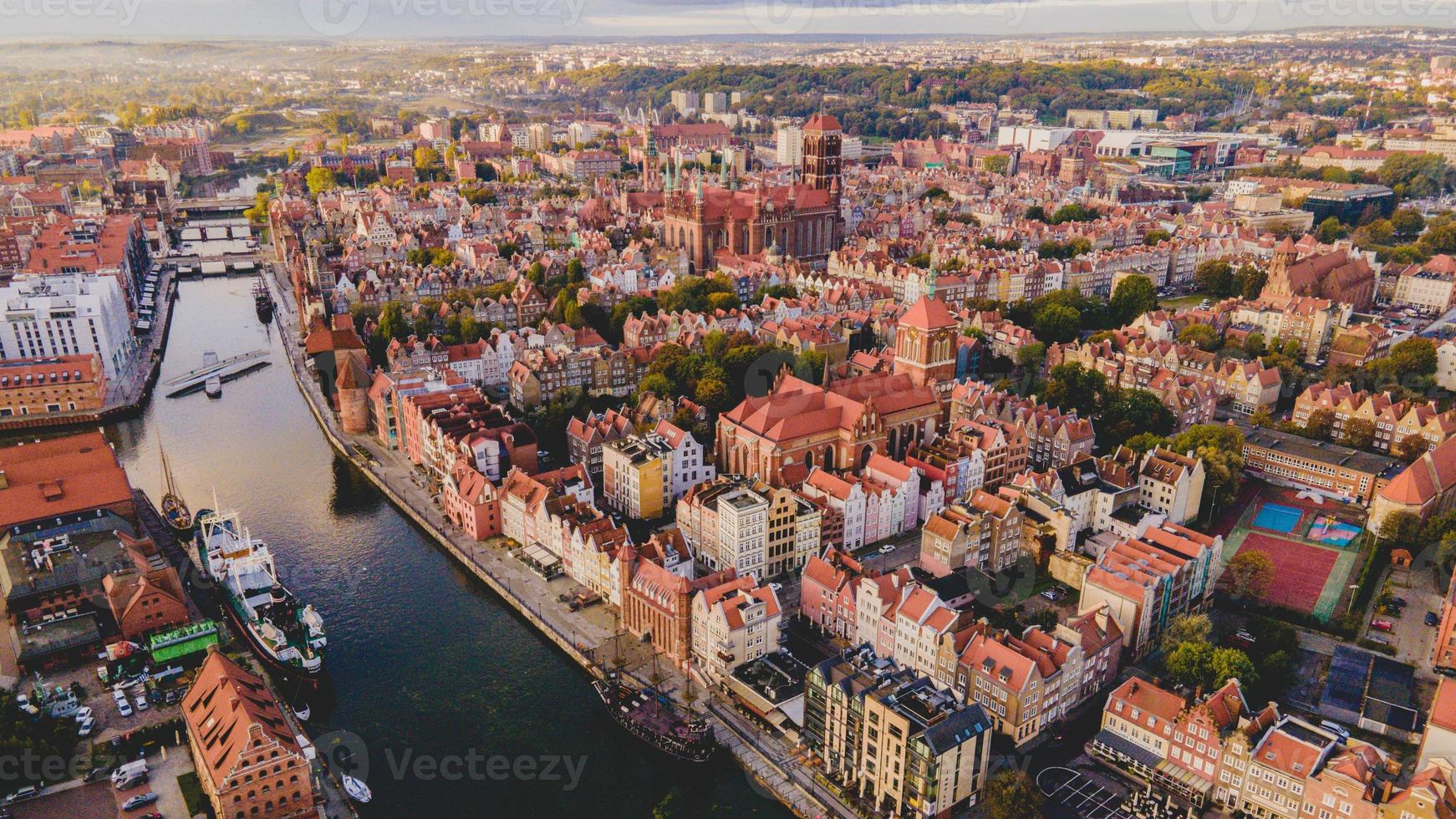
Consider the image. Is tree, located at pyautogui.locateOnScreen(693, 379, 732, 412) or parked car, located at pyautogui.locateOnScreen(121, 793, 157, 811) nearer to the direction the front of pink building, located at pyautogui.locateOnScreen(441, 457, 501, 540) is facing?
the parked car

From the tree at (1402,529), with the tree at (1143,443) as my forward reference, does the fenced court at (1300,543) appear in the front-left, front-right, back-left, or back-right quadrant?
front-left

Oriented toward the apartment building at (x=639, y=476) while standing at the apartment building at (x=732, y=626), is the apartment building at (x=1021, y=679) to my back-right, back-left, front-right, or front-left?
back-right

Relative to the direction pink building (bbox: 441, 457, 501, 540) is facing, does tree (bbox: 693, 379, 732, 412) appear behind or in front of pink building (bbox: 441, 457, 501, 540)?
behind

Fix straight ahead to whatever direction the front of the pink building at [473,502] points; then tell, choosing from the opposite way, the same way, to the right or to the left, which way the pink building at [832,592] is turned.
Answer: the same way

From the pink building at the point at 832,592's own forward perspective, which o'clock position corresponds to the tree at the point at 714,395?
The tree is roughly at 4 o'clock from the pink building.

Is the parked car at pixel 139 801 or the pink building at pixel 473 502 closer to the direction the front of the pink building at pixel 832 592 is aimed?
the parked car

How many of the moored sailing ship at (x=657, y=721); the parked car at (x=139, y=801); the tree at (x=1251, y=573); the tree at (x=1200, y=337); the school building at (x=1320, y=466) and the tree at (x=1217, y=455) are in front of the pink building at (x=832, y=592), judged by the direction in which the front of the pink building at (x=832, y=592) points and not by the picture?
2

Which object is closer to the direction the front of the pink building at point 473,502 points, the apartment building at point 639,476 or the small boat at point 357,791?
the small boat

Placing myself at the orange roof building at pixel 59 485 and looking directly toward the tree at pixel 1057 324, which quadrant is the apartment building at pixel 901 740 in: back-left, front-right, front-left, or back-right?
front-right

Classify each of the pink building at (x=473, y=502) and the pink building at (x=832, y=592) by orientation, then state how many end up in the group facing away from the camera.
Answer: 0

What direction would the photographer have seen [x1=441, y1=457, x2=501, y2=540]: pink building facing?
facing the viewer and to the left of the viewer

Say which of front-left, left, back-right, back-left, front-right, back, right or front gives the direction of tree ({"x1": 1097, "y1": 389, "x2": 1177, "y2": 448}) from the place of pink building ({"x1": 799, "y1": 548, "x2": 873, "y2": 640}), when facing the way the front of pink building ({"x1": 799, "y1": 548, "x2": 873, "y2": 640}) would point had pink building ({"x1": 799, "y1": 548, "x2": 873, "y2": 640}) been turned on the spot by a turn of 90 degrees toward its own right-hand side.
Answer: right

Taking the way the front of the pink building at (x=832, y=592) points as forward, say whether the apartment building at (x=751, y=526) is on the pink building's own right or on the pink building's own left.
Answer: on the pink building's own right

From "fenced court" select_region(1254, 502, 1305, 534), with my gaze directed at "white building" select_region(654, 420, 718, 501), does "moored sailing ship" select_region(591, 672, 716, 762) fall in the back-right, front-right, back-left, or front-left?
front-left

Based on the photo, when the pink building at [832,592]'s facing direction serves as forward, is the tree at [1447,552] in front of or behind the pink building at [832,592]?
behind

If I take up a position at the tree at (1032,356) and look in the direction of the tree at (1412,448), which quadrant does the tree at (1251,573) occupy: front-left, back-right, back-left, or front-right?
front-right

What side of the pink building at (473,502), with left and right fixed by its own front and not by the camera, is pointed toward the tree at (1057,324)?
back

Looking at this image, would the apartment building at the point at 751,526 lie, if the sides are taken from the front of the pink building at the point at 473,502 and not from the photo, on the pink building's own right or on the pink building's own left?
on the pink building's own left
